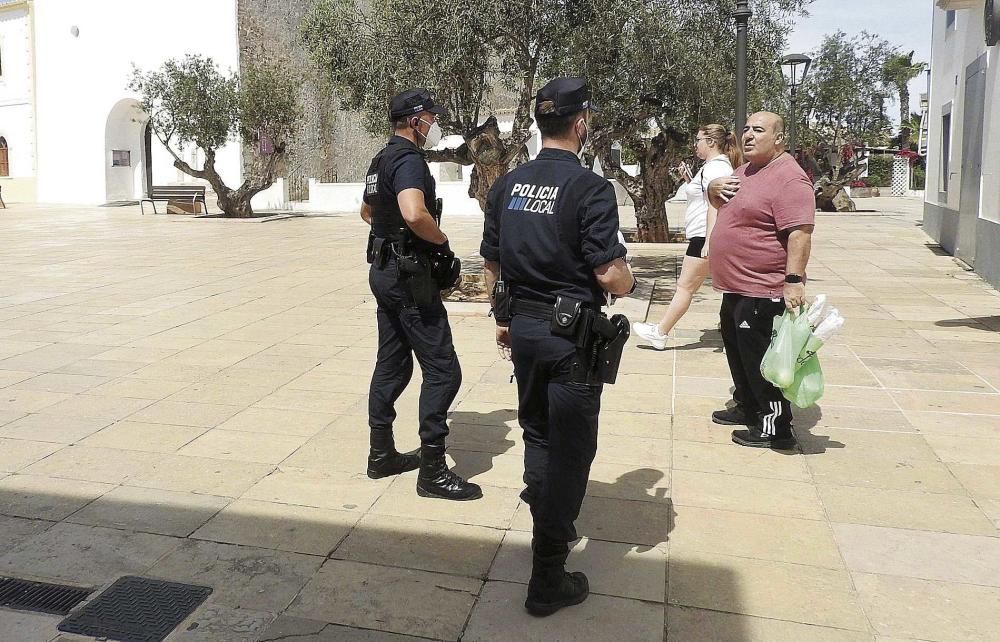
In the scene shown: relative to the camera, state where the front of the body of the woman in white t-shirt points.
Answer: to the viewer's left

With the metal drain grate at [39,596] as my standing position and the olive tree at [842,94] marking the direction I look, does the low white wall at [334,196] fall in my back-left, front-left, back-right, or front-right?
front-left

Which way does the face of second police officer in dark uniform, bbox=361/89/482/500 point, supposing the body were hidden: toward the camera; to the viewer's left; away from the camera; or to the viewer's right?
to the viewer's right

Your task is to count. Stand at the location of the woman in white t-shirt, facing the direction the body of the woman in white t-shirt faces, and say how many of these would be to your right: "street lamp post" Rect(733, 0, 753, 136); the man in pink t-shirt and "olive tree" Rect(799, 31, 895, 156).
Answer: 2

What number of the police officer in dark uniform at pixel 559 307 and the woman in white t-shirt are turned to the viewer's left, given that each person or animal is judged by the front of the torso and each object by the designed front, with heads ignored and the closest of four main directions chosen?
1

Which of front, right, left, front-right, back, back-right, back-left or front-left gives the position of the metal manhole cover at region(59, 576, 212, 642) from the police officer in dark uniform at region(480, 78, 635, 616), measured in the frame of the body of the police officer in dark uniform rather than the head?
back-left

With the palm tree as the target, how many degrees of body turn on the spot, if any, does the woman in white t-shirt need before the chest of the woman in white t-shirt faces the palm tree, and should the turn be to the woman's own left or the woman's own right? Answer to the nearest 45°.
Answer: approximately 90° to the woman's own right

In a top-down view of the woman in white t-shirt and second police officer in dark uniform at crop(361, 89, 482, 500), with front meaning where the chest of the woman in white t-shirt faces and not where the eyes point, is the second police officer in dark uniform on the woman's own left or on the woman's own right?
on the woman's own left

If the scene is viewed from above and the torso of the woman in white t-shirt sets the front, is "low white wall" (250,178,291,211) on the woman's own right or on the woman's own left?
on the woman's own right

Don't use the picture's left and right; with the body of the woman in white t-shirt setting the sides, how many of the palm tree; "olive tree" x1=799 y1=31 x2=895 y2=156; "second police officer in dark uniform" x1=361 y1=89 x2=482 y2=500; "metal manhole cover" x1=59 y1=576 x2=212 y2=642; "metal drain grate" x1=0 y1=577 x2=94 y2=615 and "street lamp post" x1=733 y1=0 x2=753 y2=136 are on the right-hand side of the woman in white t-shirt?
3

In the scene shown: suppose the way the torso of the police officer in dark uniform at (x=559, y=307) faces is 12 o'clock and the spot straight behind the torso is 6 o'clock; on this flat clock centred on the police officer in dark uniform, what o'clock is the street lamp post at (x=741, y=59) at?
The street lamp post is roughly at 11 o'clock from the police officer in dark uniform.

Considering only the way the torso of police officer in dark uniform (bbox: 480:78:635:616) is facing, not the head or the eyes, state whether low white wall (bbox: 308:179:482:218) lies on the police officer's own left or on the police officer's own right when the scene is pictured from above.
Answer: on the police officer's own left

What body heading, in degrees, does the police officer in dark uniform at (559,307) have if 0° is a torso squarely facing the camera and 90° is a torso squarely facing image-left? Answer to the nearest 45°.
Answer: approximately 225°
